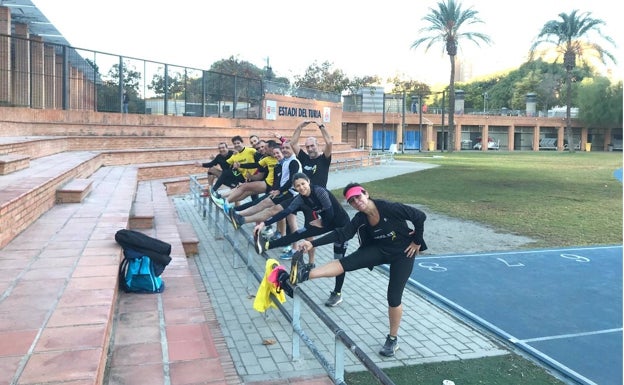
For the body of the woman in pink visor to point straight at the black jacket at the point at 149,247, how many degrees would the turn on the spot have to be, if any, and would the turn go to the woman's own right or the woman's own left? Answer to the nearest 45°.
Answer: approximately 45° to the woman's own right

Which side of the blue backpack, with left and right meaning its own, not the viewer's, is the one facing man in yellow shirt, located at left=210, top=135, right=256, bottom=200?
back

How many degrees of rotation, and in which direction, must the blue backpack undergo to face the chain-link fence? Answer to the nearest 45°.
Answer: approximately 180°

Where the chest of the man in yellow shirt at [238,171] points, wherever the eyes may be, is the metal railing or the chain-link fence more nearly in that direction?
the metal railing

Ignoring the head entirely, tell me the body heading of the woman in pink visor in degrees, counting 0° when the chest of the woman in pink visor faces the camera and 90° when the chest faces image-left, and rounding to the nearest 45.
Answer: approximately 45°

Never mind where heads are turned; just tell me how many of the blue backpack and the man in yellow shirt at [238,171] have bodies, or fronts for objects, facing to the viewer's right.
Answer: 0

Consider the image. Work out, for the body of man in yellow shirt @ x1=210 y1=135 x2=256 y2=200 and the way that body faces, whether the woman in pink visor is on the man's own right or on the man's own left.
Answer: on the man's own left

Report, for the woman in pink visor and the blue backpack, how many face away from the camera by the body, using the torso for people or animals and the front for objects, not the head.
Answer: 0
